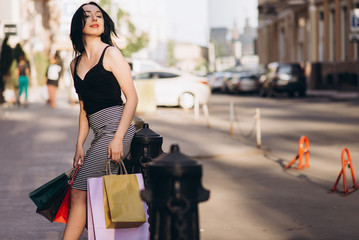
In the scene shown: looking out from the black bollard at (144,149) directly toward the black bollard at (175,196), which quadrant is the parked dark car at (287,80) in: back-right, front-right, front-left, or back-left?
back-left

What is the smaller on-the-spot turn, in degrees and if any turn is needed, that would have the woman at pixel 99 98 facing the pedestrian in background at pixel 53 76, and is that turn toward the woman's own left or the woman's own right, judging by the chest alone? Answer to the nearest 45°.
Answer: approximately 135° to the woman's own right

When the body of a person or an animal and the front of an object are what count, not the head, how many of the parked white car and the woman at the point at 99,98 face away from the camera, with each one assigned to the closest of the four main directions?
0

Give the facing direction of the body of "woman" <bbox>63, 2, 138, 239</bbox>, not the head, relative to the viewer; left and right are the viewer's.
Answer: facing the viewer and to the left of the viewer

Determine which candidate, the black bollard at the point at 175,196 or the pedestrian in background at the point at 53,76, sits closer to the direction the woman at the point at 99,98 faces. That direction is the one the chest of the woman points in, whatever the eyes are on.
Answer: the black bollard
